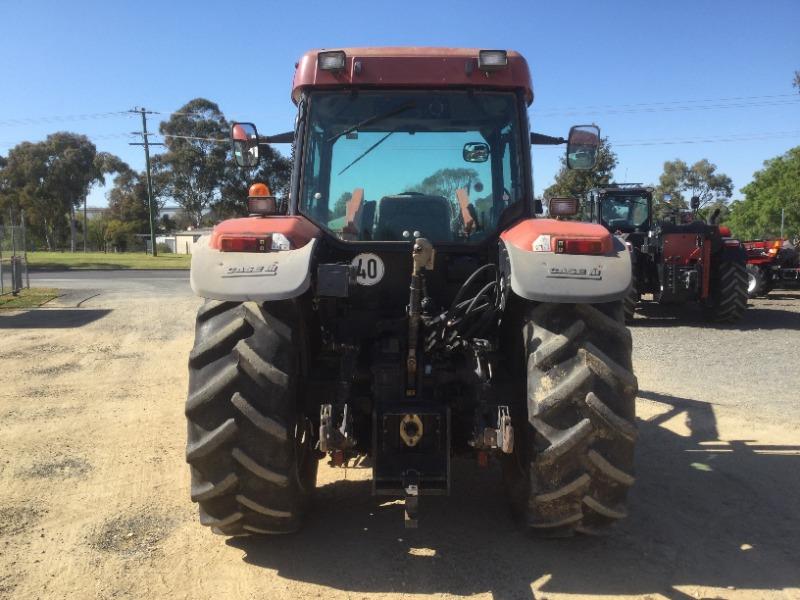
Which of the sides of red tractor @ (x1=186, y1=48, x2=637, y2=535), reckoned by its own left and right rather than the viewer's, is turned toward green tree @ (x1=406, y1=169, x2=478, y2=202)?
front

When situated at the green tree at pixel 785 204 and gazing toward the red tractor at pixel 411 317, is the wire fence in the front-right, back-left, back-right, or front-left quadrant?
front-right

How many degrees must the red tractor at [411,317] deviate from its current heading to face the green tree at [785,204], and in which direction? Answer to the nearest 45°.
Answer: approximately 45° to its right

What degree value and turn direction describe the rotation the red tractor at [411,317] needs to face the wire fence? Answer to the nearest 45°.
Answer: approximately 45° to its left

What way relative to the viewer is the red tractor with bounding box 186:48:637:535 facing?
away from the camera

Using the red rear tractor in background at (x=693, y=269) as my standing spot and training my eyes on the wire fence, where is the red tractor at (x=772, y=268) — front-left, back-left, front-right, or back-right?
back-right

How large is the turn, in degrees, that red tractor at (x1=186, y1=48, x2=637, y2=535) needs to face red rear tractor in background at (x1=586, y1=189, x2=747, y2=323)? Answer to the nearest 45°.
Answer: approximately 45° to its right

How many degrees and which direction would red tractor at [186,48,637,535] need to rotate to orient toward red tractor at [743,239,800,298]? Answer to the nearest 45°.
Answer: approximately 45° to its right
